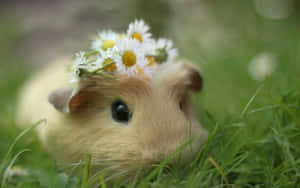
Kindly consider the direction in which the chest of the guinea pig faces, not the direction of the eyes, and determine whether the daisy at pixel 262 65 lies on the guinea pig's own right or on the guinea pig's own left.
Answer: on the guinea pig's own left

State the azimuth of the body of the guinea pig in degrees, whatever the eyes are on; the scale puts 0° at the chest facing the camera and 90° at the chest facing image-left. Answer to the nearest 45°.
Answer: approximately 315°
